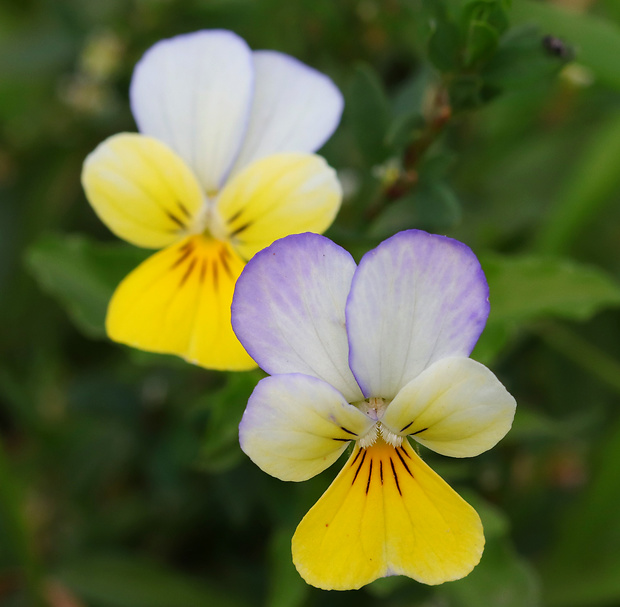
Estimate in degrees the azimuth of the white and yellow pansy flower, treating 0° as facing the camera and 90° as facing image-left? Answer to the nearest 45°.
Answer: approximately 0°

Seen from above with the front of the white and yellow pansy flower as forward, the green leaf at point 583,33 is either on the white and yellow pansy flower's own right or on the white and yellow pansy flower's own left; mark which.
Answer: on the white and yellow pansy flower's own left

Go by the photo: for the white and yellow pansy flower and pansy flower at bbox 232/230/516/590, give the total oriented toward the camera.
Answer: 2

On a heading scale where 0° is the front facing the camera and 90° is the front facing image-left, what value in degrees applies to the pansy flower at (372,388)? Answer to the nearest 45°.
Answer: approximately 0°
